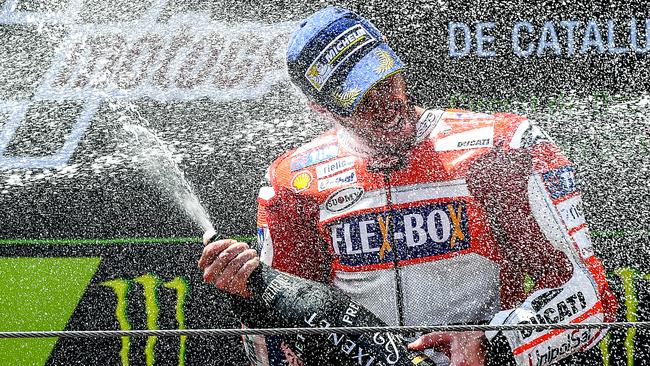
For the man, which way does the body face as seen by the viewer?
toward the camera
